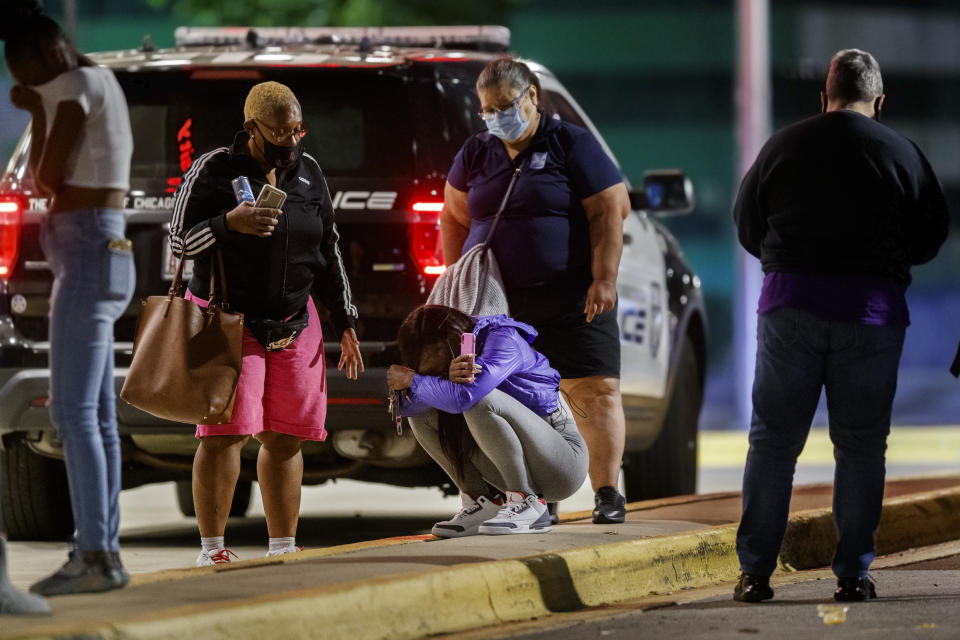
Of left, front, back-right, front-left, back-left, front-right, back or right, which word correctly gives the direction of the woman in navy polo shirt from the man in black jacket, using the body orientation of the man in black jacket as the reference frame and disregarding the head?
front-left

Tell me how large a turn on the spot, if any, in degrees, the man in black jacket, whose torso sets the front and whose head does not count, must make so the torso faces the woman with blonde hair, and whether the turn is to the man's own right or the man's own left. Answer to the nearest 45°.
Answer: approximately 90° to the man's own left

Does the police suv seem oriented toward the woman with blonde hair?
no

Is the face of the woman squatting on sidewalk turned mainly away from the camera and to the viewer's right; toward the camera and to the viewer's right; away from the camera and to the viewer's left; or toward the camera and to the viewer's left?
toward the camera and to the viewer's left

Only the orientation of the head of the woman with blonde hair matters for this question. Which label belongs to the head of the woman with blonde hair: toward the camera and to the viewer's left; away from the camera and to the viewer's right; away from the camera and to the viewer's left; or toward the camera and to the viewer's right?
toward the camera and to the viewer's right

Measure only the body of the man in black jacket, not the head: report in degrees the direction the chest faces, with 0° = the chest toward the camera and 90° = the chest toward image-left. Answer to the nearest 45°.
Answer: approximately 180°

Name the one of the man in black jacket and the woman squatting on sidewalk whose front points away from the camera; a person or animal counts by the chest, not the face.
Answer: the man in black jacket

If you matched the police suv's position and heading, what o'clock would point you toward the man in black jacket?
The man in black jacket is roughly at 3 o'clock from the police suv.

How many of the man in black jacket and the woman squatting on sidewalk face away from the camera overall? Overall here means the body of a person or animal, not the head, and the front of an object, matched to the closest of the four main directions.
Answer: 1

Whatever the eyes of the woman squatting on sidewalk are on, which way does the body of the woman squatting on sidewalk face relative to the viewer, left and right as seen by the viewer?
facing the viewer and to the left of the viewer

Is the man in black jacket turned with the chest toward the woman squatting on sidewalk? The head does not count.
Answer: no

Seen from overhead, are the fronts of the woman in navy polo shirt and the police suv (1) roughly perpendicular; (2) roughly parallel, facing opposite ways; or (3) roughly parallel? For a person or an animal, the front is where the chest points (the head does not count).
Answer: roughly parallel, facing opposite ways

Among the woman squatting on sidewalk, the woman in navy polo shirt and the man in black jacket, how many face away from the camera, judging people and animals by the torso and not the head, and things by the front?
1

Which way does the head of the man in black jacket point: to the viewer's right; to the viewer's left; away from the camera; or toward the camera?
away from the camera

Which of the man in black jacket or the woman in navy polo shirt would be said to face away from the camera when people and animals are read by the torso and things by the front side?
the man in black jacket
